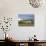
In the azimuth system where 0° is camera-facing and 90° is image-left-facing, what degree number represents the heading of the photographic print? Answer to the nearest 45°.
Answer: approximately 0°
